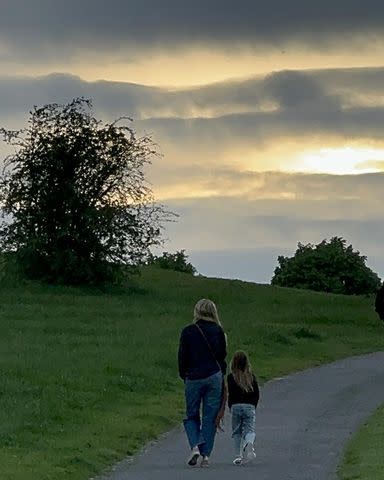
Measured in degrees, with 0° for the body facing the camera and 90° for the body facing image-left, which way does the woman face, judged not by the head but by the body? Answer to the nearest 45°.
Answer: approximately 180°

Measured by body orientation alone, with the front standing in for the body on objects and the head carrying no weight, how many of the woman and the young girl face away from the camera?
2

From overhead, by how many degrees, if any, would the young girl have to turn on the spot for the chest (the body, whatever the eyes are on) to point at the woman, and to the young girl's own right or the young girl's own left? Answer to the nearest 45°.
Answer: approximately 135° to the young girl's own left

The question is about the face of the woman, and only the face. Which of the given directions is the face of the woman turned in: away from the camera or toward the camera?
away from the camera

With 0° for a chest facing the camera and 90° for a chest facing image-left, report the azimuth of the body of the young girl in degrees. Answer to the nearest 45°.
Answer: approximately 180°

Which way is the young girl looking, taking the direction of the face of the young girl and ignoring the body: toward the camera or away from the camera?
away from the camera
